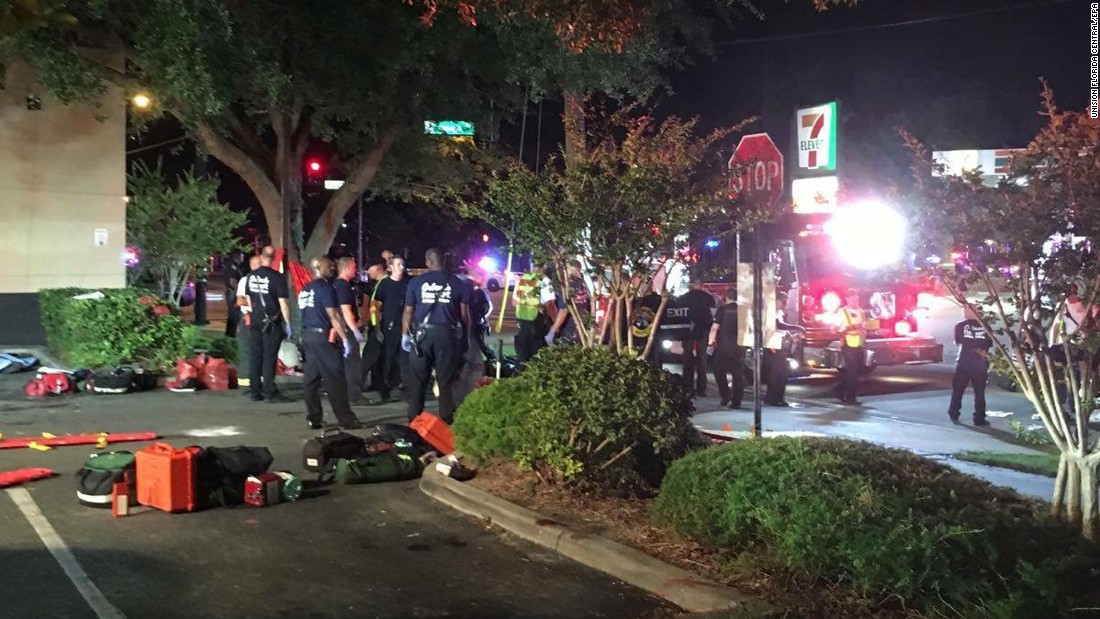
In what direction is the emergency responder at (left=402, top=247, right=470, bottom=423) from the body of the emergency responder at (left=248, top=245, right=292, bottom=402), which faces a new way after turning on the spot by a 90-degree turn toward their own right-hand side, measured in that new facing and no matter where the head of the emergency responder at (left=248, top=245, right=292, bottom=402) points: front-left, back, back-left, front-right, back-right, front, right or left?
front

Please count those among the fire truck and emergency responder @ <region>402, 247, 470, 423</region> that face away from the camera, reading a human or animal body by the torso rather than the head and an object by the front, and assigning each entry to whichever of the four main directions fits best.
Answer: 1

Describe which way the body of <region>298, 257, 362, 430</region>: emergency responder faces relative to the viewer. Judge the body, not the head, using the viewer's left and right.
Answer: facing away from the viewer and to the right of the viewer

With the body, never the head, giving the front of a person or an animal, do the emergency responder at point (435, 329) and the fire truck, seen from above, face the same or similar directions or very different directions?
very different directions

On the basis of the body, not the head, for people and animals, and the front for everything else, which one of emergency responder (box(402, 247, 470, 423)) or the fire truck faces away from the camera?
the emergency responder

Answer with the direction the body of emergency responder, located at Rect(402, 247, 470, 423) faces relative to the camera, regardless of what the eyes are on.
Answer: away from the camera

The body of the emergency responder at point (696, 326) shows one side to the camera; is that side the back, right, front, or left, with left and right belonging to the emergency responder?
back

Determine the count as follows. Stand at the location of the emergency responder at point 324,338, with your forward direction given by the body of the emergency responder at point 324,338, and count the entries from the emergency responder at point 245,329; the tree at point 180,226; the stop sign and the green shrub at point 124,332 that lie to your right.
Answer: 1

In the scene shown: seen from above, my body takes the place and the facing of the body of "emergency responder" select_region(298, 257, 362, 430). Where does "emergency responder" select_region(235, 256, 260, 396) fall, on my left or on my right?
on my left
